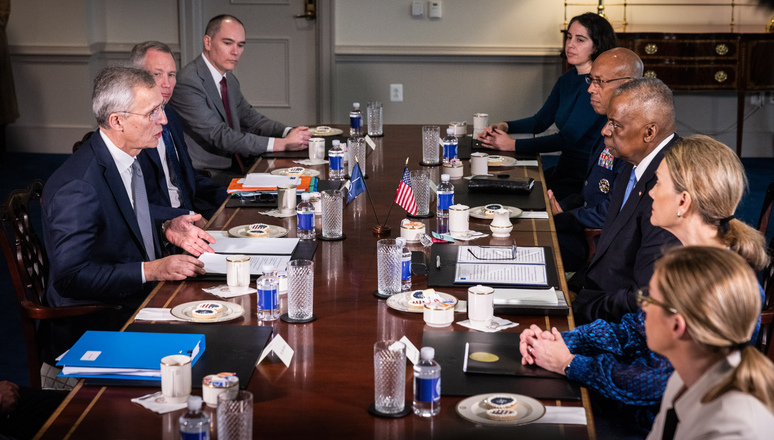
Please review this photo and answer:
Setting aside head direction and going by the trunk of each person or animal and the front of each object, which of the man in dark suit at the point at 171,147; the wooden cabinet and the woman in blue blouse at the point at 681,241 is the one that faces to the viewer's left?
the woman in blue blouse

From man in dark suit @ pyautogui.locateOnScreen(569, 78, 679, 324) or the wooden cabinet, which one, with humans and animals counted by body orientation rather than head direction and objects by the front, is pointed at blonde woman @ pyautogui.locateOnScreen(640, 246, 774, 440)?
the wooden cabinet

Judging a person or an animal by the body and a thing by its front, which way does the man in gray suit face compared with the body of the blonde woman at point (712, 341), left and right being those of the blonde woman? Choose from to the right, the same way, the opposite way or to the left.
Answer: the opposite way

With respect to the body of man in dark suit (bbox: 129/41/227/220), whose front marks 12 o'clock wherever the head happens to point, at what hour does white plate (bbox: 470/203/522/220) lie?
The white plate is roughly at 12 o'clock from the man in dark suit.

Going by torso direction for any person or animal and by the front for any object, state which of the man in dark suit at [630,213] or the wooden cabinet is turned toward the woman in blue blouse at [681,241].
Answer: the wooden cabinet

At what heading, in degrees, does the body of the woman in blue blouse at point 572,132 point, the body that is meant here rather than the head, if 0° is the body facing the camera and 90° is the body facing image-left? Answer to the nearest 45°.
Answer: approximately 45°

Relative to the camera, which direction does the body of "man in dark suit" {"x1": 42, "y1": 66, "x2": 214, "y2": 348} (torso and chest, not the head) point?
to the viewer's right

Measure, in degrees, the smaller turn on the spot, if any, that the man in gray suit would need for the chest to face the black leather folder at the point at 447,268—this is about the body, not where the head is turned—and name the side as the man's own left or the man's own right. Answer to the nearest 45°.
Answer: approximately 45° to the man's own right

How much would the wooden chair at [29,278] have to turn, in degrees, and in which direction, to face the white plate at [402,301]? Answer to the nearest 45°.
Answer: approximately 45° to its right
